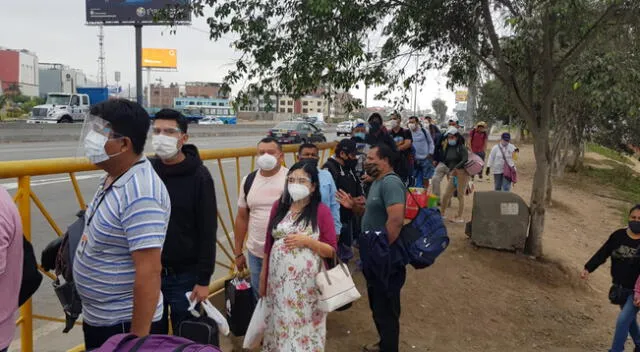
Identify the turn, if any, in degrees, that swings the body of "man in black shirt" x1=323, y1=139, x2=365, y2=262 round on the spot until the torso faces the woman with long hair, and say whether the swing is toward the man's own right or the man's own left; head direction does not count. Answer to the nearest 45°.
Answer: approximately 45° to the man's own right

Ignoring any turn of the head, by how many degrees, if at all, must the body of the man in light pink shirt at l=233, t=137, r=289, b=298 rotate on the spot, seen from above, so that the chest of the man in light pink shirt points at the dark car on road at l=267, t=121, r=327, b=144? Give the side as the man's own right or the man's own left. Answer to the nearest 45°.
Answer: approximately 180°

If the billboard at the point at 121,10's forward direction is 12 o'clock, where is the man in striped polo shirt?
The man in striped polo shirt is roughly at 12 o'clock from the billboard.

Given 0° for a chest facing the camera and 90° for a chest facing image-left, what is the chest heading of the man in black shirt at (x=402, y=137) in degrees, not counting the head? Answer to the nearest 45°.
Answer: approximately 45°

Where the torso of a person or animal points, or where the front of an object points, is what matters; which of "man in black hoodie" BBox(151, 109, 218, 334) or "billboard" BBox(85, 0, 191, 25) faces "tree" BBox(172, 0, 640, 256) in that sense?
the billboard

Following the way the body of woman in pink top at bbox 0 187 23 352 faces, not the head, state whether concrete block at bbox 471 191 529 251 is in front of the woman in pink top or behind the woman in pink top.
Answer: behind

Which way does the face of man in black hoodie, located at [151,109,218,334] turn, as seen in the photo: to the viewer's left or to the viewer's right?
to the viewer's left
